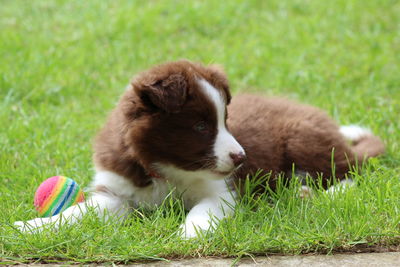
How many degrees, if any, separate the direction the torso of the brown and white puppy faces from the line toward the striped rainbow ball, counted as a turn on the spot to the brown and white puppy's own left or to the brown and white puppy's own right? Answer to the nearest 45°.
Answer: approximately 45° to the brown and white puppy's own right

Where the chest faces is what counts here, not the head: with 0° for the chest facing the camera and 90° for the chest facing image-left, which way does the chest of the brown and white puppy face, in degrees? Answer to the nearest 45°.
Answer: approximately 45°
